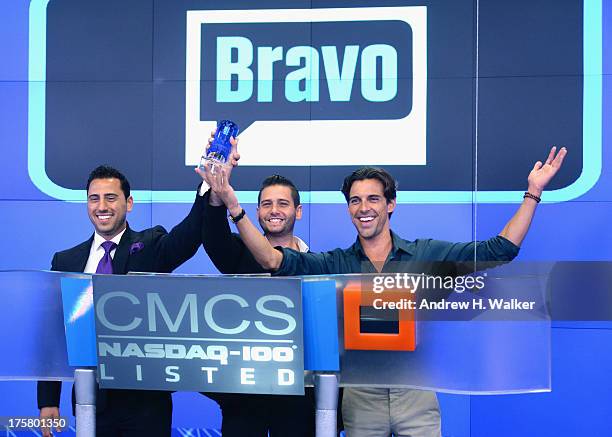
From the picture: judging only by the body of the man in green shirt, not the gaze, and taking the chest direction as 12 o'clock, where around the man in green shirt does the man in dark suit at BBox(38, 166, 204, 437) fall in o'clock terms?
The man in dark suit is roughly at 3 o'clock from the man in green shirt.

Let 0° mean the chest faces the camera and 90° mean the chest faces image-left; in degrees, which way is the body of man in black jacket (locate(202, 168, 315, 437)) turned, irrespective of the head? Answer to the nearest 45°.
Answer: approximately 0°

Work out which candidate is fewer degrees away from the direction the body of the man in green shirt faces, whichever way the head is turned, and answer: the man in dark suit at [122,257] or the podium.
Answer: the podium

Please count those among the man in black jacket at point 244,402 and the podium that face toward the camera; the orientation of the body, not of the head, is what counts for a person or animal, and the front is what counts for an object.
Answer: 2

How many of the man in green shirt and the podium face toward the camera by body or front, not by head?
2

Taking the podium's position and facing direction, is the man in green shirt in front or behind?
behind
